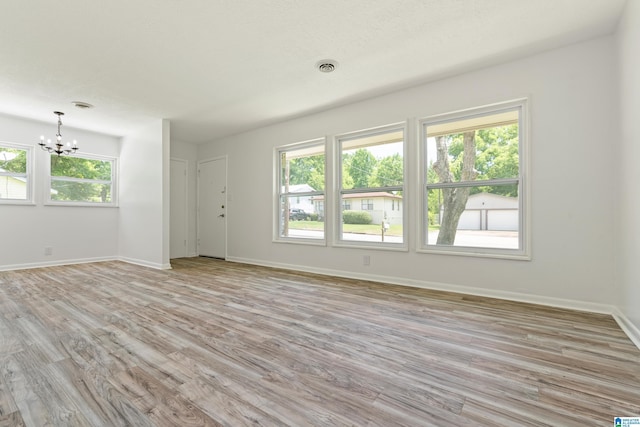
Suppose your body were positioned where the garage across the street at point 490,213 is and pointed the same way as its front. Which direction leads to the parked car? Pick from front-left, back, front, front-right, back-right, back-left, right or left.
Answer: right

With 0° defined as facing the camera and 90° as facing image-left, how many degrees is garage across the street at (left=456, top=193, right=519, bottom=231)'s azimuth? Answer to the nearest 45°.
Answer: approximately 0°

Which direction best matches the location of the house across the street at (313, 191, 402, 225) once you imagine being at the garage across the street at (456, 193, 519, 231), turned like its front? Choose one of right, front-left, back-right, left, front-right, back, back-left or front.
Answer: right

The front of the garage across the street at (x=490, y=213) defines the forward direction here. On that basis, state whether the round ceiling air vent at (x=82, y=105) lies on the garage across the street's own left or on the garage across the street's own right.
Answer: on the garage across the street's own right
